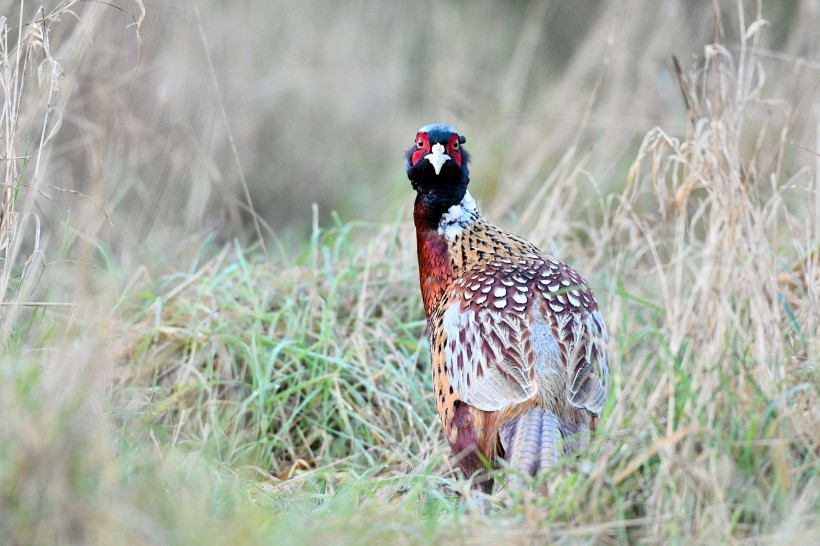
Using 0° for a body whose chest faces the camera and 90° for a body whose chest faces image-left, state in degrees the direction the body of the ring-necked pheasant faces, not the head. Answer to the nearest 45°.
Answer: approximately 135°
